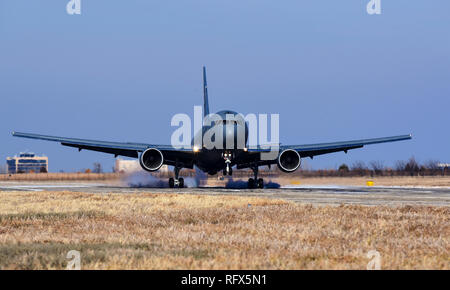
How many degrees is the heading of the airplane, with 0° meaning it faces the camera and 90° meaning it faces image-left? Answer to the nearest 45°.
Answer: approximately 0°
